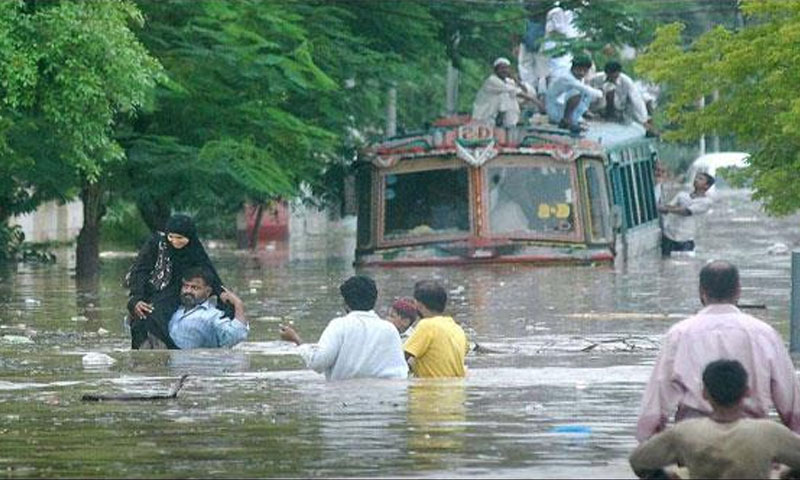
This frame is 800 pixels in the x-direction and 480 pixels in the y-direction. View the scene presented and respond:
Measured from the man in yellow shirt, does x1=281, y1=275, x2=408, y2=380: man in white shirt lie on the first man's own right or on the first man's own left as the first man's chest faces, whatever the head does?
on the first man's own left

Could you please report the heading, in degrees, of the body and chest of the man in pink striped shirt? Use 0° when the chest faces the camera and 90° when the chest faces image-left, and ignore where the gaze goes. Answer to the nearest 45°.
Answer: approximately 180°

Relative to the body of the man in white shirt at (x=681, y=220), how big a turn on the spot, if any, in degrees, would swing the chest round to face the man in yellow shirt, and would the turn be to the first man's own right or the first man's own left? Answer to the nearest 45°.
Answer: approximately 45° to the first man's own left

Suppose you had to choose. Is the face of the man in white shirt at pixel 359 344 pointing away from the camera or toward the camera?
away from the camera

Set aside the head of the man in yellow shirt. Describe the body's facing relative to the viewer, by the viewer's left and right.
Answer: facing away from the viewer and to the left of the viewer

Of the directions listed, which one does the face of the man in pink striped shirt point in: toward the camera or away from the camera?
away from the camera

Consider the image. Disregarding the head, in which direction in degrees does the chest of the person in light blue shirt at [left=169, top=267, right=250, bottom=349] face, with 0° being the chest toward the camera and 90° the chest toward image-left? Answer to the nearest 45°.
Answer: approximately 45°

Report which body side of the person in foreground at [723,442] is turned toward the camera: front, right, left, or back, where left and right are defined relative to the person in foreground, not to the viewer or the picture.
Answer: back

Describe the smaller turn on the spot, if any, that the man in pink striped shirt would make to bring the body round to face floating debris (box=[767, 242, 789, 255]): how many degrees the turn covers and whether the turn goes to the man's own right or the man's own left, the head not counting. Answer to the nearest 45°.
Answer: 0° — they already face it

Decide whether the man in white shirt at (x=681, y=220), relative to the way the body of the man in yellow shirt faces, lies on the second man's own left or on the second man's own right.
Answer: on the second man's own right

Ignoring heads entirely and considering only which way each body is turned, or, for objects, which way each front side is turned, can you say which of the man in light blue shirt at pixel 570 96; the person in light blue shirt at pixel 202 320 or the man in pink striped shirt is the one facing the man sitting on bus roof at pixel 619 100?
the man in pink striped shirt

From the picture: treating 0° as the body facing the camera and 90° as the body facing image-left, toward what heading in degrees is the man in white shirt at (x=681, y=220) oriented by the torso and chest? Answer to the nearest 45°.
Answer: approximately 45°
